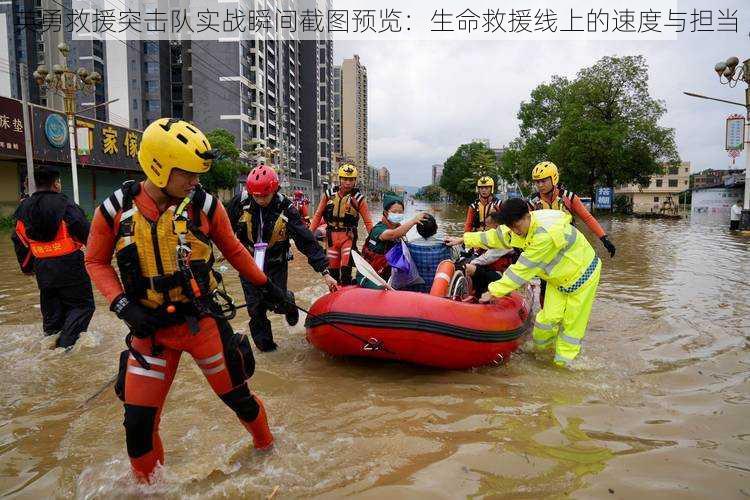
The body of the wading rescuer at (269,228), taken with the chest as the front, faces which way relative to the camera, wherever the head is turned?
toward the camera

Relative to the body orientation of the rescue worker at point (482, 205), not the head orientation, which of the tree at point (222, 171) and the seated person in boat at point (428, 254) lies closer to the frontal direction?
the seated person in boat

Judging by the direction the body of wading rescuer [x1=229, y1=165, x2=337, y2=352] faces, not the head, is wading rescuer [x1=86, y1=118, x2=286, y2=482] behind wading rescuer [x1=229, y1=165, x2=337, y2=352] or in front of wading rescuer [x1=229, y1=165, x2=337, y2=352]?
in front

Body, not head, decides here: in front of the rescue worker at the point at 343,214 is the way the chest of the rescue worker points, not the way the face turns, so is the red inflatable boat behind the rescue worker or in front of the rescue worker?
in front

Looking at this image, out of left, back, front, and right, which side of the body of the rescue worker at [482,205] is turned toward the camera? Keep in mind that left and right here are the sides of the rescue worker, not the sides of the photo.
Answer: front

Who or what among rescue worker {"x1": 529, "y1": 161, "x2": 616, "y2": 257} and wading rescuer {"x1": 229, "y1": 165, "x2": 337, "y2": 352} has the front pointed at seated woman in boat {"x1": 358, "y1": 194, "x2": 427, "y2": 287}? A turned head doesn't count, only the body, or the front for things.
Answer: the rescue worker

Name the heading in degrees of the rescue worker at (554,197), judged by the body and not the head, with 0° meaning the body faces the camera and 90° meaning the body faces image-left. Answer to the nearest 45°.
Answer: approximately 45°

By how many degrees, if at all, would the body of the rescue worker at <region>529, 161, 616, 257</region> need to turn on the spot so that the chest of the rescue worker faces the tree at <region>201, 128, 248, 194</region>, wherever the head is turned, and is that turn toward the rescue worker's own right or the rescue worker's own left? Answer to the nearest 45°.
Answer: approximately 90° to the rescue worker's own right

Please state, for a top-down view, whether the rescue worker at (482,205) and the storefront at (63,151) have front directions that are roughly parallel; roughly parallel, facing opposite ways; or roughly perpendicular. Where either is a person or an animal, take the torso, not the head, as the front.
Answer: roughly perpendicular

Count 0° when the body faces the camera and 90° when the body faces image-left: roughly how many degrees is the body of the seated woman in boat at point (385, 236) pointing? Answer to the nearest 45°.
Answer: approximately 315°

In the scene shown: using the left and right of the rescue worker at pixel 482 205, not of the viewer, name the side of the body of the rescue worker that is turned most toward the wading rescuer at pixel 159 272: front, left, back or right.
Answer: front

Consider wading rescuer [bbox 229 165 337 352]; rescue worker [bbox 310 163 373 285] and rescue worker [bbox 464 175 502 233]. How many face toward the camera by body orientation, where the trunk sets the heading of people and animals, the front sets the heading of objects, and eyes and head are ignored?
3

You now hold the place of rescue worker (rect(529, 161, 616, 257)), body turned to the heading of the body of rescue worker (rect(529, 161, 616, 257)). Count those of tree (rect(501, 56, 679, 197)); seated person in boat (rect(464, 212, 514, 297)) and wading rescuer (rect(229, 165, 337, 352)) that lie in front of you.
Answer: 2

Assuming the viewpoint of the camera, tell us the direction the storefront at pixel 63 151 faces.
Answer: facing the viewer and to the right of the viewer
